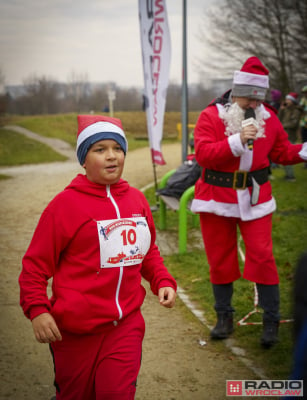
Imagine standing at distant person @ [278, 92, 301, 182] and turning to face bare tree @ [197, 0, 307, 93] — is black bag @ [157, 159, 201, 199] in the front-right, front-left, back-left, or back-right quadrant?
back-left

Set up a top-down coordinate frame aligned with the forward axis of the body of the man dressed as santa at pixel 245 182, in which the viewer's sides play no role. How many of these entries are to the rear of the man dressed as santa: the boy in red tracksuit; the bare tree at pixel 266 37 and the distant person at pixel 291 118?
2

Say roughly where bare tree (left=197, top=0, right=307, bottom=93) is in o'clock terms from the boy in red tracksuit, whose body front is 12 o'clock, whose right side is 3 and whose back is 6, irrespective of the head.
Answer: The bare tree is roughly at 8 o'clock from the boy in red tracksuit.

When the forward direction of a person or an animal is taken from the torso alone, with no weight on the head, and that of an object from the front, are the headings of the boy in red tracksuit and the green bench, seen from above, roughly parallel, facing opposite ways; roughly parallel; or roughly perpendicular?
roughly perpendicular

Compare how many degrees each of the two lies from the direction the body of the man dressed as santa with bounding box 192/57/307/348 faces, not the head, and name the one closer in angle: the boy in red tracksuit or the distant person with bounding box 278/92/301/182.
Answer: the boy in red tracksuit

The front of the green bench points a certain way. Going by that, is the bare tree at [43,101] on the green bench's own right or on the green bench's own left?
on the green bench's own right

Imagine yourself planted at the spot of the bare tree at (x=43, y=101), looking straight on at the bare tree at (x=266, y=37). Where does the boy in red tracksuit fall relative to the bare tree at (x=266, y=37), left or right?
right

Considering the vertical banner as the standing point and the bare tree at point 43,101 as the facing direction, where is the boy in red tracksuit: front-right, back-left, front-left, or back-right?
back-left

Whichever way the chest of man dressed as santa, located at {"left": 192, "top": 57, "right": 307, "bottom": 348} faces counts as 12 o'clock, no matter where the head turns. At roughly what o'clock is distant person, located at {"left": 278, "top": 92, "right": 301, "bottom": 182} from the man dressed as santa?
The distant person is roughly at 6 o'clock from the man dressed as santa.

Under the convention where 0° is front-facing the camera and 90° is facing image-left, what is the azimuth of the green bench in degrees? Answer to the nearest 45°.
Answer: approximately 45°

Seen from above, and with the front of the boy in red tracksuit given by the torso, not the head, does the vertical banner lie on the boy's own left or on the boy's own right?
on the boy's own left
